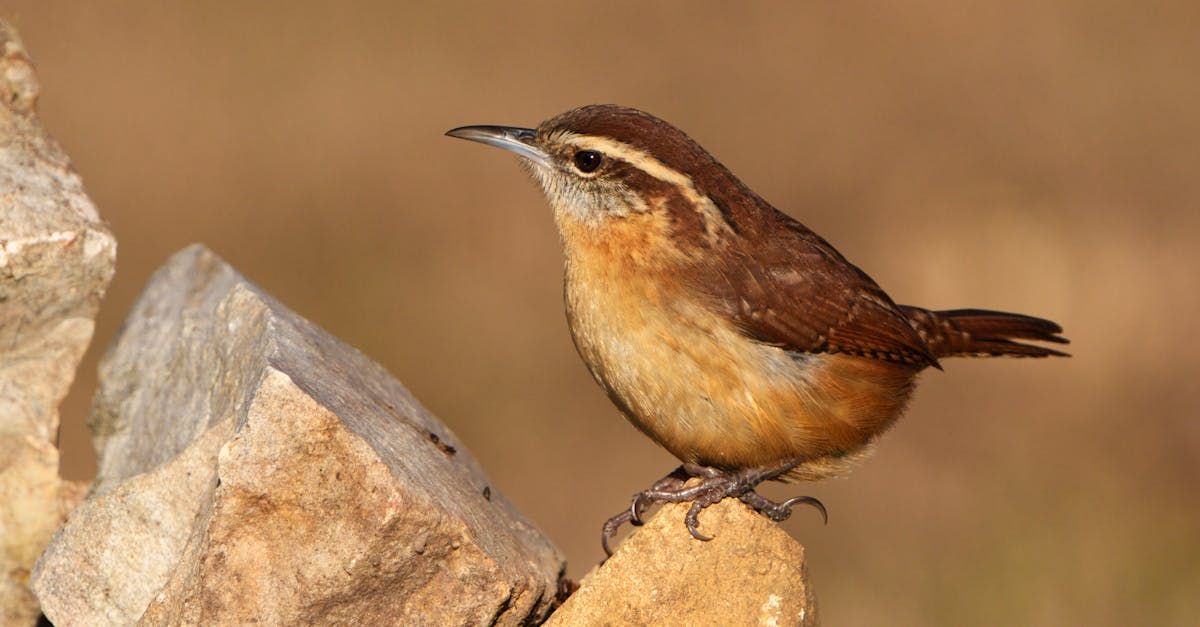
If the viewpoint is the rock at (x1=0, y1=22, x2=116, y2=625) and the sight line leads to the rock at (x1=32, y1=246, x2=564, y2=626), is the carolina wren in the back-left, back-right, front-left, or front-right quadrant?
front-left

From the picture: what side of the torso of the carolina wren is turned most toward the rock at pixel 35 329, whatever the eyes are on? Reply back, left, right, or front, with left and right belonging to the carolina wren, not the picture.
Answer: front

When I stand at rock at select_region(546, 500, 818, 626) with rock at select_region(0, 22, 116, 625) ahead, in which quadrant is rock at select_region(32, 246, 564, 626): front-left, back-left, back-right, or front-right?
front-left

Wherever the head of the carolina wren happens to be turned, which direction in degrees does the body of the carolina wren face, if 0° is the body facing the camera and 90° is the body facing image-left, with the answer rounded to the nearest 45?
approximately 90°

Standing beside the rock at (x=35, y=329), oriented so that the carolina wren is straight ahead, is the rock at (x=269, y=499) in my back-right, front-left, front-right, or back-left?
front-right
